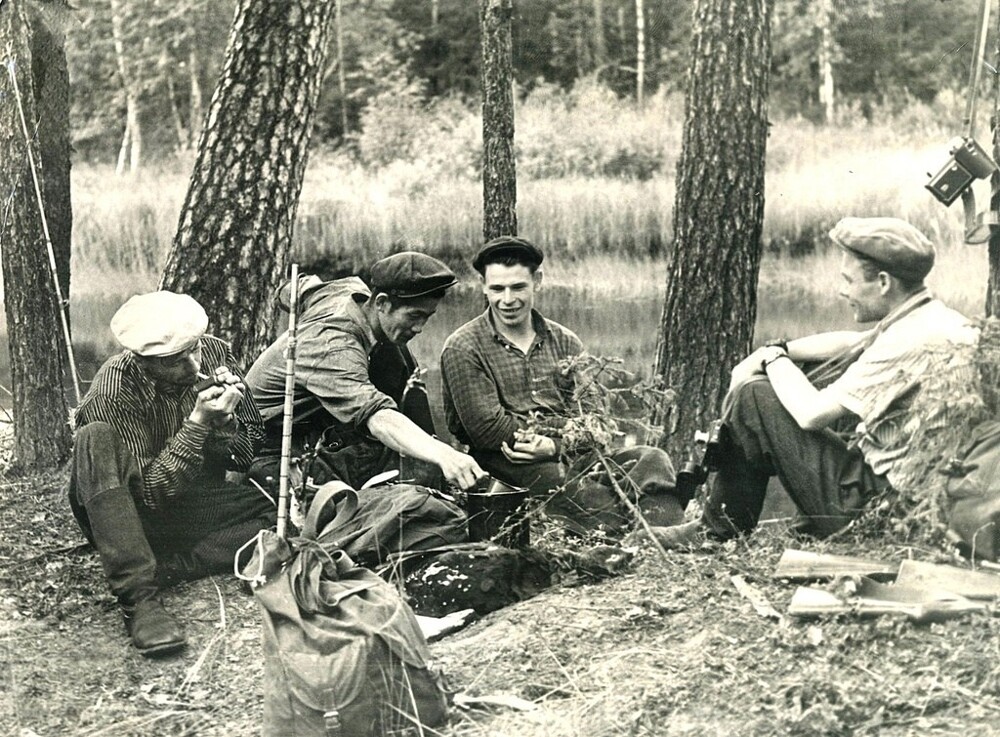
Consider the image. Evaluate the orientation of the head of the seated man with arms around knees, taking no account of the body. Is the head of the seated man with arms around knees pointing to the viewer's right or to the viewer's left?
to the viewer's left

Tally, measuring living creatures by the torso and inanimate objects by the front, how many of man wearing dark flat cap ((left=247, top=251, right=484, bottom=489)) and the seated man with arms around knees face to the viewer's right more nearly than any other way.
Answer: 1

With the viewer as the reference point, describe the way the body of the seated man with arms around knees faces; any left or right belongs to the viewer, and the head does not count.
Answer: facing to the left of the viewer

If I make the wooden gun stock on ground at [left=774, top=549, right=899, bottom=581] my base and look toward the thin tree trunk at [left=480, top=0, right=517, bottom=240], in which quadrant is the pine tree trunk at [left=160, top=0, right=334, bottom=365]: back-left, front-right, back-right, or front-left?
front-left

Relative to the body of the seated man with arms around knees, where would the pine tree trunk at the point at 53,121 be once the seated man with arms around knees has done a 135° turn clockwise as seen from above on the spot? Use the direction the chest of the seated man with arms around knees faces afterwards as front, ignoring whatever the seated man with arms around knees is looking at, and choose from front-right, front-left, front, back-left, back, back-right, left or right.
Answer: back-left

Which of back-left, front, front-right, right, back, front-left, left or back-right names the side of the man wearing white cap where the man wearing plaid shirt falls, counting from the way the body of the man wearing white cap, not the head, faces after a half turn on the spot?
back-right

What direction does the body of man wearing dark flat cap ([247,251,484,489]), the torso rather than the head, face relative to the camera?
to the viewer's right

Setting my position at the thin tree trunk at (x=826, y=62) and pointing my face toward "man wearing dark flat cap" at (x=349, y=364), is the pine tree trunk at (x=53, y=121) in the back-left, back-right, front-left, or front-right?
front-right

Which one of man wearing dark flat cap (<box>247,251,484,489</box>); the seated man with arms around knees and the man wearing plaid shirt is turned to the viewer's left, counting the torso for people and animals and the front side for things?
the seated man with arms around knees

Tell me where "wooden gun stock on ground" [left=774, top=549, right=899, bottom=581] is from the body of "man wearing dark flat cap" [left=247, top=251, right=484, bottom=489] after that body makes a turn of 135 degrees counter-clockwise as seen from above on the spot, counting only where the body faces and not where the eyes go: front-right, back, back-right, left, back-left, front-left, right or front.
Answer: back

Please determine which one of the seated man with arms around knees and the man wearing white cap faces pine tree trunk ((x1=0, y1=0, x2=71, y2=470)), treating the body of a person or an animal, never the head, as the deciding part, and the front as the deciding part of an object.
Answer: the seated man with arms around knees
